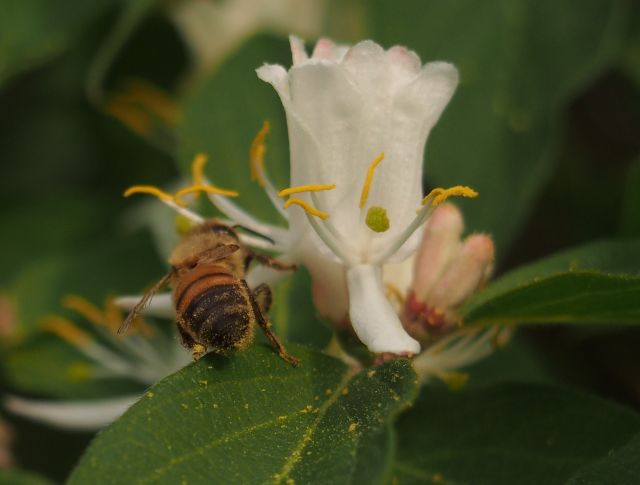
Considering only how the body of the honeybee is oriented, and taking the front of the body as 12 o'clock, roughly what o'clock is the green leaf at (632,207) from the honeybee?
The green leaf is roughly at 2 o'clock from the honeybee.

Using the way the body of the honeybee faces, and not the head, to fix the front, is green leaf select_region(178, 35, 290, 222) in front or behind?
in front

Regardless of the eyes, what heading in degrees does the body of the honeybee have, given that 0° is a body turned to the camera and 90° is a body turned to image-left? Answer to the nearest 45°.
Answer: approximately 180°
